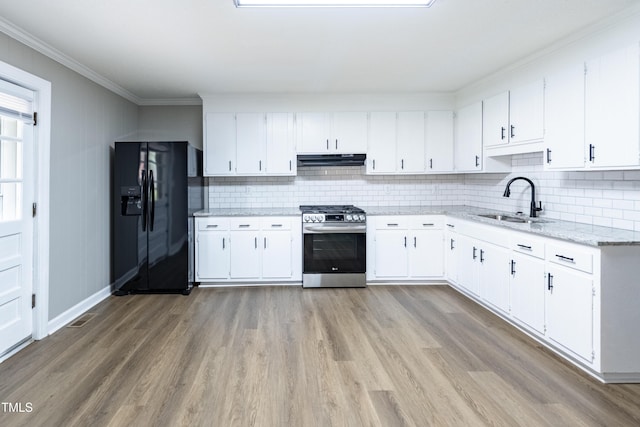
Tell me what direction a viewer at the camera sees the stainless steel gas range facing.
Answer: facing the viewer

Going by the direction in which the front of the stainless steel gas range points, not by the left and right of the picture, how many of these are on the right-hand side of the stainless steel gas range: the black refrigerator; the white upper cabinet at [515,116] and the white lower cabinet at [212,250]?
2

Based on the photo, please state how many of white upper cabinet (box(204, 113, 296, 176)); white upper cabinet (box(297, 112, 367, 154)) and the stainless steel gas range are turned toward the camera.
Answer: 3

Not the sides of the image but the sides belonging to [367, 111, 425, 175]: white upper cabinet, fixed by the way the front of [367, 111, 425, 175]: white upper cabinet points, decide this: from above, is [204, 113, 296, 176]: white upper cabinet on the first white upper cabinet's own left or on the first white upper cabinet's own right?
on the first white upper cabinet's own right

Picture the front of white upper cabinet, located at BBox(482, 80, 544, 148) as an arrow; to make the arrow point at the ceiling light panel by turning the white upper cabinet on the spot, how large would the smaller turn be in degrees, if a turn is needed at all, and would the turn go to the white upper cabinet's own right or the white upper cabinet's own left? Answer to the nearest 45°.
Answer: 0° — it already faces it

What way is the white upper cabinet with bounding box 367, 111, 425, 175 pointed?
toward the camera

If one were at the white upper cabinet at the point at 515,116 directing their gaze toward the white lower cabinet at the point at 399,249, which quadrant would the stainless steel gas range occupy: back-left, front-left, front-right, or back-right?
front-left

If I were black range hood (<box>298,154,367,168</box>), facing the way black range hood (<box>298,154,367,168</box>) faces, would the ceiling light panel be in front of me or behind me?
in front

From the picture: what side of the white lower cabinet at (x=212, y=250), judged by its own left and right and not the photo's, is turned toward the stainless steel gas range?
left

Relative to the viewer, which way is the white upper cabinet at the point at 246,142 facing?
toward the camera
